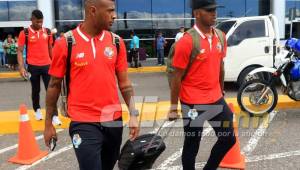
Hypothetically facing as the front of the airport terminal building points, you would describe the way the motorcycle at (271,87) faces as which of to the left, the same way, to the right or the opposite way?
to the right

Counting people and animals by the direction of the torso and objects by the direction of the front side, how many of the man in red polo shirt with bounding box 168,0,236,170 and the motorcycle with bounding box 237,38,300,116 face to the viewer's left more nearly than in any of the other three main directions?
1

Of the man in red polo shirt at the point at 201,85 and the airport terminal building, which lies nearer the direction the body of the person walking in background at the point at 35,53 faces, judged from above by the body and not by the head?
the man in red polo shirt

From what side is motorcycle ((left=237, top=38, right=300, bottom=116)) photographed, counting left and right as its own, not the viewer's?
left

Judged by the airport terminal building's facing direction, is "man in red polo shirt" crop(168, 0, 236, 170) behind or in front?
in front

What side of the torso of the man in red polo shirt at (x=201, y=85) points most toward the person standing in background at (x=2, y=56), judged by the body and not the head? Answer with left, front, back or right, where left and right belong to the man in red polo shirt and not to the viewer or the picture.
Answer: back
